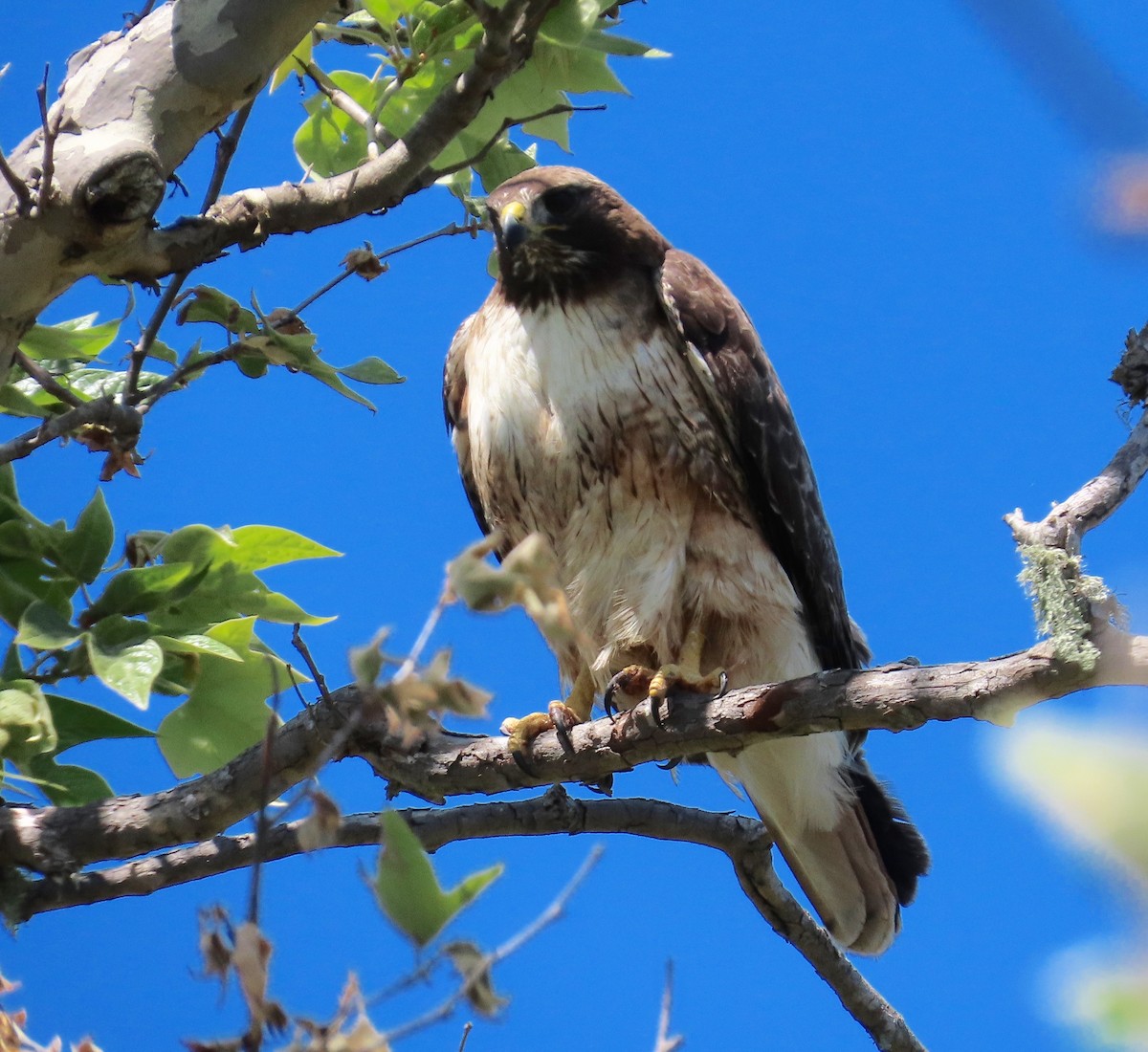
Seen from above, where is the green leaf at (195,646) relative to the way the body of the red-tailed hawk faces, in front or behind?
in front

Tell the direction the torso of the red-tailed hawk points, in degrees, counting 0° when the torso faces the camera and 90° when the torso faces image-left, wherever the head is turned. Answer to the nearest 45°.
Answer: approximately 45°

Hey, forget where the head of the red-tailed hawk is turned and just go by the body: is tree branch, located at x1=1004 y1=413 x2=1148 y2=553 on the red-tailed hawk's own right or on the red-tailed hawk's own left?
on the red-tailed hawk's own left

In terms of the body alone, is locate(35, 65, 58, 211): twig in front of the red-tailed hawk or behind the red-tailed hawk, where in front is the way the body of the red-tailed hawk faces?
in front

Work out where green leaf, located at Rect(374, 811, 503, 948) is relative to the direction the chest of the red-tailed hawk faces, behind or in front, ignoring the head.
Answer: in front
